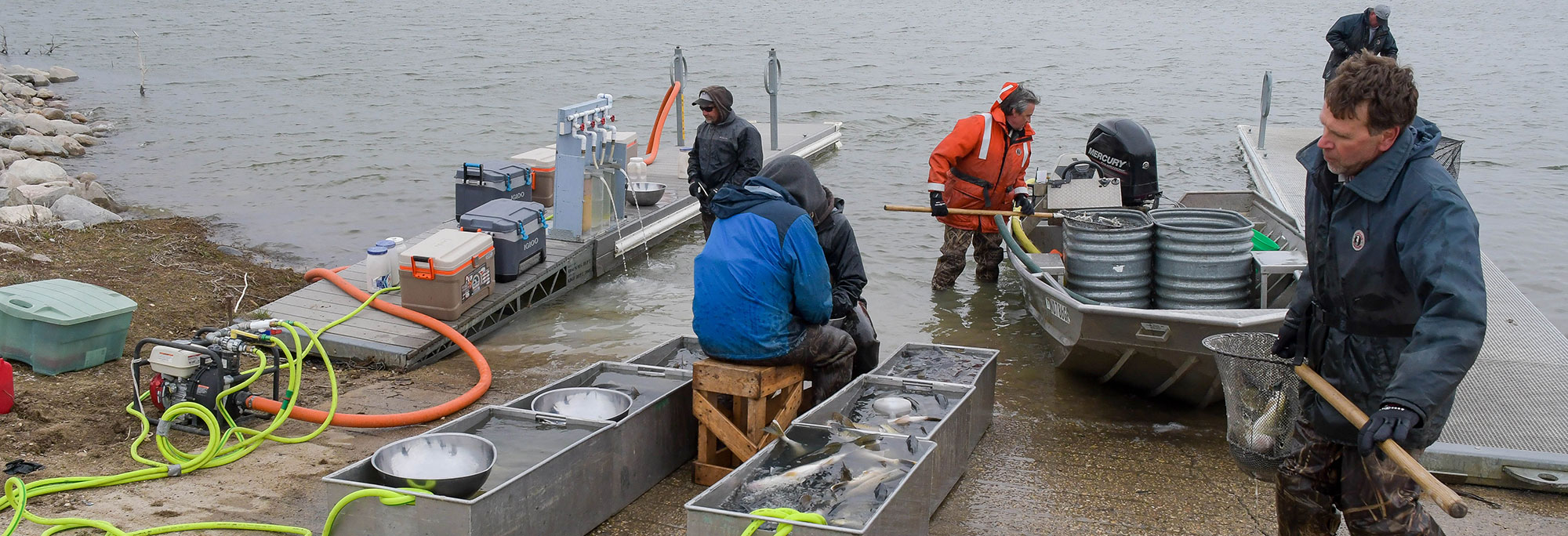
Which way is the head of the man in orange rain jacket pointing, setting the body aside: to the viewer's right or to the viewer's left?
to the viewer's right

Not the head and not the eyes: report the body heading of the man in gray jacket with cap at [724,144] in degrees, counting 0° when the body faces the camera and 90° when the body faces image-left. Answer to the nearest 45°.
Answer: approximately 45°

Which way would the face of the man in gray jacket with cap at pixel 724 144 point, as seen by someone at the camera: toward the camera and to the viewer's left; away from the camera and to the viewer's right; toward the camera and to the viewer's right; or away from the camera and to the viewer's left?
toward the camera and to the viewer's left

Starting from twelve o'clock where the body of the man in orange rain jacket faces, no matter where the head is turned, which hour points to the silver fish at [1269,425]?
The silver fish is roughly at 1 o'clock from the man in orange rain jacket.

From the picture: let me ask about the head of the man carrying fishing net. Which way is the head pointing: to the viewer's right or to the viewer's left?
to the viewer's left

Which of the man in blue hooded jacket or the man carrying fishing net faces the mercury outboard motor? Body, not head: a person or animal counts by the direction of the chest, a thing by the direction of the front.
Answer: the man in blue hooded jacket

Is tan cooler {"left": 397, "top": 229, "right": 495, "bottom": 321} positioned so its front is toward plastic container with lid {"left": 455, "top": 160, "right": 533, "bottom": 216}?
no

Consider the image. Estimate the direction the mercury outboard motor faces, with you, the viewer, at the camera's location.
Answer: facing the viewer and to the right of the viewer

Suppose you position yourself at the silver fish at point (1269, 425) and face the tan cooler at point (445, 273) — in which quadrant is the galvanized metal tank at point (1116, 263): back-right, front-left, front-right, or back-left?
front-right

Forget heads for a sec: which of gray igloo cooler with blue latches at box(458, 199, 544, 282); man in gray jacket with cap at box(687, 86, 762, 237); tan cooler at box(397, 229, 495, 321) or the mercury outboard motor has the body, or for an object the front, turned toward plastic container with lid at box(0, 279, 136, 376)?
the man in gray jacket with cap

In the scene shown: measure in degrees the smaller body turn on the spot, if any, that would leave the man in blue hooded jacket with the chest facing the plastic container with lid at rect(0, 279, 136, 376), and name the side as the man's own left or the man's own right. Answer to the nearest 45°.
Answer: approximately 135° to the man's own left

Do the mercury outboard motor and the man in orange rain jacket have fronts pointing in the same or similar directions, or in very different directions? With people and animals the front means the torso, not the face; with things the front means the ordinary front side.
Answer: same or similar directions

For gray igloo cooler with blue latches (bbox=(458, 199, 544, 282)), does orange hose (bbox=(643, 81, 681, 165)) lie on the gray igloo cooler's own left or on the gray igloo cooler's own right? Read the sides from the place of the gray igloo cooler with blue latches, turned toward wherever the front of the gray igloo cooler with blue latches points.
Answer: on the gray igloo cooler's own left

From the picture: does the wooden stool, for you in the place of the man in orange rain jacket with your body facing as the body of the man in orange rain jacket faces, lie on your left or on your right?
on your right

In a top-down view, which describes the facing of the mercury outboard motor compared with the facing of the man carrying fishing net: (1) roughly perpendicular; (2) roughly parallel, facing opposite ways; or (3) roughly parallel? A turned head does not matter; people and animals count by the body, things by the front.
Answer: roughly perpendicular

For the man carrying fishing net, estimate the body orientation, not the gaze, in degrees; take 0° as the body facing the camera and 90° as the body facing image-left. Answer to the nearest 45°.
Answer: approximately 45°

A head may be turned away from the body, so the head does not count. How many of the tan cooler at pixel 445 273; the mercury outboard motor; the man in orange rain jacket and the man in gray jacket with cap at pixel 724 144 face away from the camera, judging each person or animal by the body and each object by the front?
0
